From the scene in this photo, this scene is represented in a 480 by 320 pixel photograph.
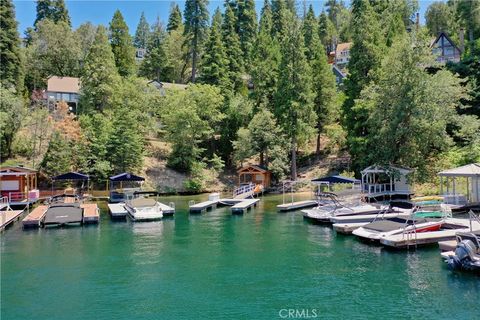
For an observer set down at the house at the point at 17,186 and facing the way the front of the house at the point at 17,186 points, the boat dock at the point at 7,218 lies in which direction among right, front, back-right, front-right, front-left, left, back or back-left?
front

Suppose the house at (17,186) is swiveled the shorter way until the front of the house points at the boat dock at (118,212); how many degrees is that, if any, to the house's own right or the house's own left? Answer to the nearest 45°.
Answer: approximately 45° to the house's own left

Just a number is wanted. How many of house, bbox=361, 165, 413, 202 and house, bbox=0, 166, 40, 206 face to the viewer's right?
0

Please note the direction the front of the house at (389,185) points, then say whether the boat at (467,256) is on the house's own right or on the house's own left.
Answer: on the house's own left

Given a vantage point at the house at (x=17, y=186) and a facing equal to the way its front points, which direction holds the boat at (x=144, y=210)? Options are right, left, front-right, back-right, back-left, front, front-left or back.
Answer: front-left

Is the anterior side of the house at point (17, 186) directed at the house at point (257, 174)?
no

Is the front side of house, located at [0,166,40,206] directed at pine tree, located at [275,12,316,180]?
no

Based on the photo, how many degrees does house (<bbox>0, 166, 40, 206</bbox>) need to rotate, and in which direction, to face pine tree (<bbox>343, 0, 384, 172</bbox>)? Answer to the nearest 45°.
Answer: approximately 90° to its left

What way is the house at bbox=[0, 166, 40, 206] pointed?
toward the camera

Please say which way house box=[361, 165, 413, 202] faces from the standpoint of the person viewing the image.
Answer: facing the viewer and to the left of the viewer

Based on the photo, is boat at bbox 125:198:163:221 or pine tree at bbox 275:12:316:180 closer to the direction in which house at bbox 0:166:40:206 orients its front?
the boat

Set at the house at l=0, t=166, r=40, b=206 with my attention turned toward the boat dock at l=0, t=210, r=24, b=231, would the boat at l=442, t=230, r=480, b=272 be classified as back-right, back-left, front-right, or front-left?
front-left

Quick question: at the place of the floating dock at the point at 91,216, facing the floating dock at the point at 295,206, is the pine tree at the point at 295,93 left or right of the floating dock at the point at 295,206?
left

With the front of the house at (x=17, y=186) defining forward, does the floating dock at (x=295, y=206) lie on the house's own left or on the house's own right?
on the house's own left

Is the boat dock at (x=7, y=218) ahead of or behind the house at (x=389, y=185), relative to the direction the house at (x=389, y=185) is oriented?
ahead
